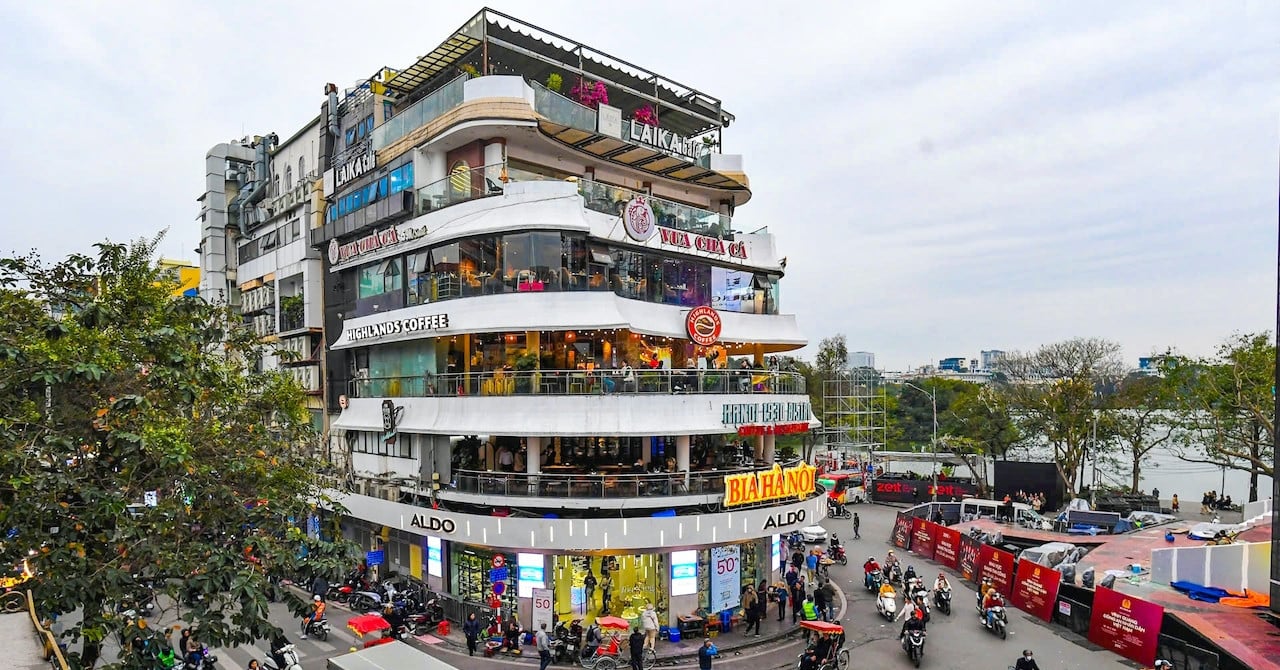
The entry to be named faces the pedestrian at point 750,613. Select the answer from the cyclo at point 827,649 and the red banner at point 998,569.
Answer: the red banner

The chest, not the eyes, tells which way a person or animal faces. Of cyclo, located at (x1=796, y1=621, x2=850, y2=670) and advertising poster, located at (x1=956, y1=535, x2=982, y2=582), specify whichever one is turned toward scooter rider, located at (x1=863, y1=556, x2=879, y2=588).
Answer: the advertising poster

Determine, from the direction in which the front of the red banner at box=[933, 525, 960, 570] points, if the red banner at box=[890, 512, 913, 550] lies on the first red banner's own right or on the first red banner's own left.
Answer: on the first red banner's own right

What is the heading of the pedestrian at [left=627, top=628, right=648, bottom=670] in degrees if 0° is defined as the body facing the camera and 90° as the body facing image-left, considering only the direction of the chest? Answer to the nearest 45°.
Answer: approximately 180°

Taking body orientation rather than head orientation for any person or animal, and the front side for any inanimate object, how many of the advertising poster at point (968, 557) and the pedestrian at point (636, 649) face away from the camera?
1

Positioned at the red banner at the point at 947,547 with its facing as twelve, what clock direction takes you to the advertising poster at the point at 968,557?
The advertising poster is roughly at 10 o'clock from the red banner.

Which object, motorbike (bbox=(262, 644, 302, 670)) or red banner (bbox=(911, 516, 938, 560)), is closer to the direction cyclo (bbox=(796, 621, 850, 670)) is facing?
the motorbike

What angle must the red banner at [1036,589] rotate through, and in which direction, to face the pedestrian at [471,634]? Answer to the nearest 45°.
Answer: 0° — it already faces them
